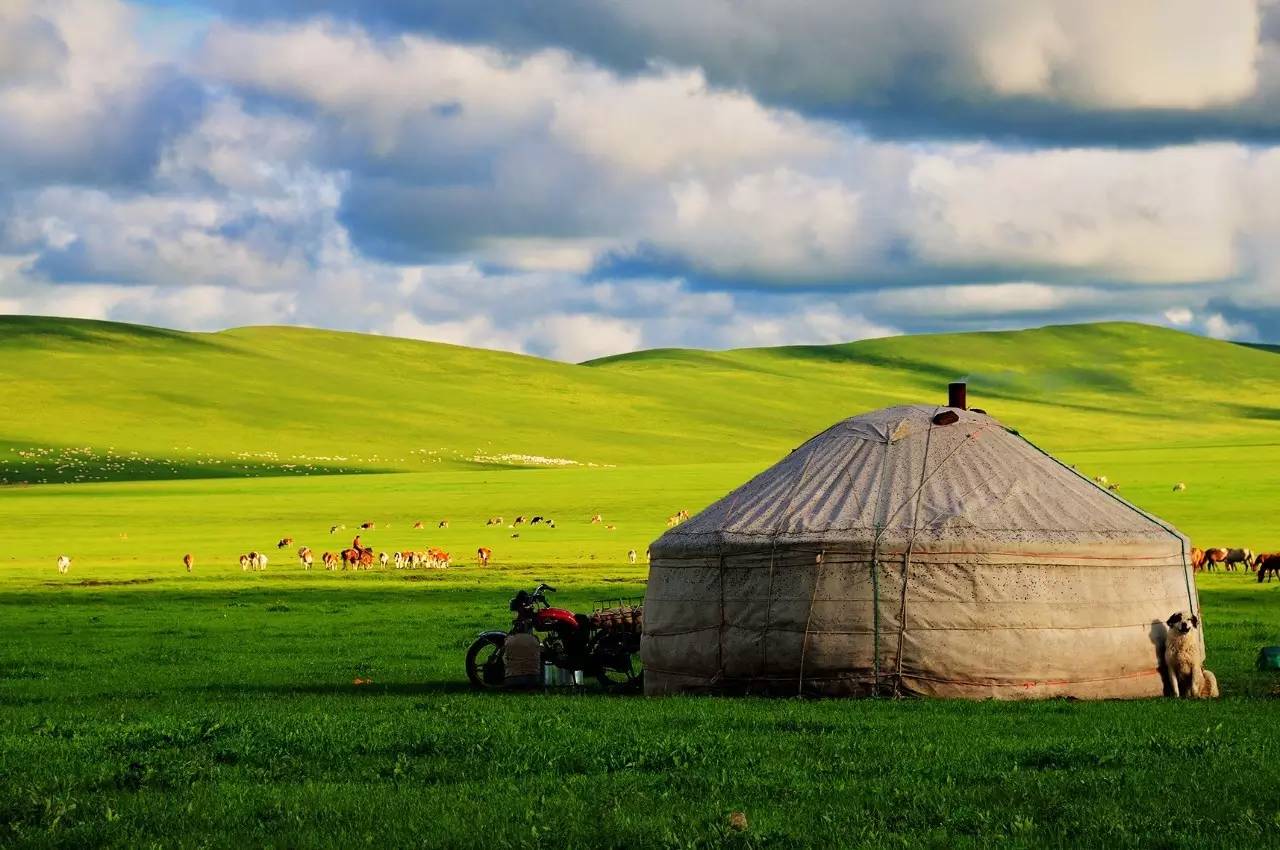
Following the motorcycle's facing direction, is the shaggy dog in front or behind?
behind

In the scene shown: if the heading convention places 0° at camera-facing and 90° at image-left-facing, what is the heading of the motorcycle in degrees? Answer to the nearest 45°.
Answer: approximately 90°
